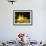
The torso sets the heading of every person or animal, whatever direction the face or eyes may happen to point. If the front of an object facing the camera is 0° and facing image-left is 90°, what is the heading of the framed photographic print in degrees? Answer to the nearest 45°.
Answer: approximately 0°
